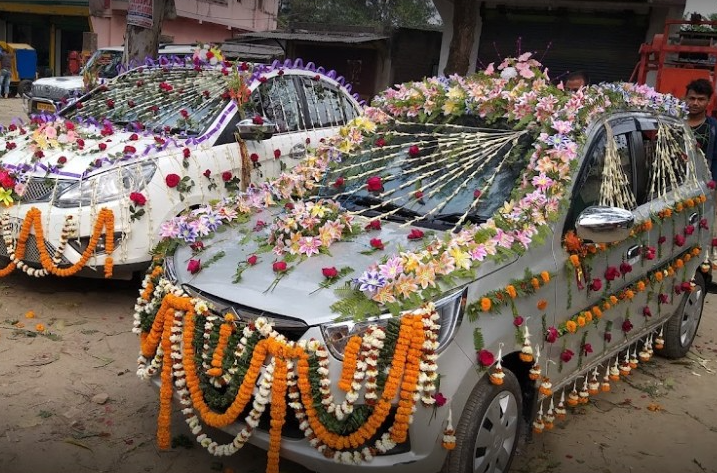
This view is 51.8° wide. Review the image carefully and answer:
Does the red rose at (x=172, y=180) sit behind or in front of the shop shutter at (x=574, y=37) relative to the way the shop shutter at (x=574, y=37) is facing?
in front

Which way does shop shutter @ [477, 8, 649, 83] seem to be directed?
toward the camera

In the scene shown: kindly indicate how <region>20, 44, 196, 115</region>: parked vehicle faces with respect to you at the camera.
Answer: facing the viewer and to the left of the viewer

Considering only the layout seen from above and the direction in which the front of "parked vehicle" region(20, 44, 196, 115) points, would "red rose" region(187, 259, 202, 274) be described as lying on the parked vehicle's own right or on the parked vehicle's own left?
on the parked vehicle's own left

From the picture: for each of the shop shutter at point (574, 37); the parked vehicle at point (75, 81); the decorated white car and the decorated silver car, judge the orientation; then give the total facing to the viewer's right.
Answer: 0

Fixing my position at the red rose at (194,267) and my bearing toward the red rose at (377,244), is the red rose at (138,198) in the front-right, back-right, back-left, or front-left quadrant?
back-left

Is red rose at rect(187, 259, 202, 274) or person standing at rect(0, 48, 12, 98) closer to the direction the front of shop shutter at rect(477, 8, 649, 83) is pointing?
the red rose

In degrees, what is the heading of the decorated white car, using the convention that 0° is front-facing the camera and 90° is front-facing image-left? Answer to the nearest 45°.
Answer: approximately 45°

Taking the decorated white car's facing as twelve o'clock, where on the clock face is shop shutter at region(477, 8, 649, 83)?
The shop shutter is roughly at 6 o'clock from the decorated white car.

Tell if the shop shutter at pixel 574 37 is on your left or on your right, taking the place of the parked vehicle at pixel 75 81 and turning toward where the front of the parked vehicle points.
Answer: on your left

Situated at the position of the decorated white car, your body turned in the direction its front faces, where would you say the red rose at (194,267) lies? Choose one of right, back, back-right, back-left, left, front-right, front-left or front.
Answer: front-left

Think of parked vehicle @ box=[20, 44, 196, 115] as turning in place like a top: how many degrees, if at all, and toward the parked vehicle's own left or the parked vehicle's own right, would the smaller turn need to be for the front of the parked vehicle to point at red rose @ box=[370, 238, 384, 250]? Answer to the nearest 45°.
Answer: approximately 45° to the parked vehicle's own left

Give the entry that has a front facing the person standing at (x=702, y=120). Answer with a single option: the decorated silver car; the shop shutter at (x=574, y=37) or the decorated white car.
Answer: the shop shutter

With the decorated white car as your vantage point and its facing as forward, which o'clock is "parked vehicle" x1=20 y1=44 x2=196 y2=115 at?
The parked vehicle is roughly at 4 o'clock from the decorated white car.

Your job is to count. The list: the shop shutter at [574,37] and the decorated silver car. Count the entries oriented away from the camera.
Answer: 0

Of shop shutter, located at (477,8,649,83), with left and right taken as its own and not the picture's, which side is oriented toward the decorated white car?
front

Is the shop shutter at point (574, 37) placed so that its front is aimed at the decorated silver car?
yes
